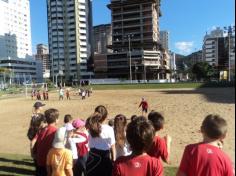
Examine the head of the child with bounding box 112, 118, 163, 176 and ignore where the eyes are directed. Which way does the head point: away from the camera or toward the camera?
away from the camera

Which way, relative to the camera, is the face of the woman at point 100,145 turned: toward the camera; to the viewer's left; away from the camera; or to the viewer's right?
away from the camera

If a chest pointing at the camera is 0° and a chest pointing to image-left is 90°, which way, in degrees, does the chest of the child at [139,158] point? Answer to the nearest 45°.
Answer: approximately 180°

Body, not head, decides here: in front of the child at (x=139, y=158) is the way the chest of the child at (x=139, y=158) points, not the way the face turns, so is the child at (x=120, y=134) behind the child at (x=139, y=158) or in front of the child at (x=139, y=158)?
in front

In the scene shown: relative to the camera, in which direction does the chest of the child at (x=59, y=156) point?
away from the camera

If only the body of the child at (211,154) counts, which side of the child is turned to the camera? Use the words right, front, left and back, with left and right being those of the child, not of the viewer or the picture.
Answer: back

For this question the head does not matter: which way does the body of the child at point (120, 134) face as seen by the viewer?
away from the camera

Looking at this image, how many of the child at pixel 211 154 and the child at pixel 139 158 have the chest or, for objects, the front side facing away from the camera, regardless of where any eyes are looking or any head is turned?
2

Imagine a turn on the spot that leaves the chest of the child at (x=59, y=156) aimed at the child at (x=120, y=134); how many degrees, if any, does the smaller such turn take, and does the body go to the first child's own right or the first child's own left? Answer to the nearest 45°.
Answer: approximately 90° to the first child's own right
